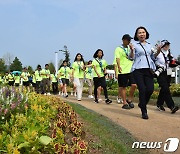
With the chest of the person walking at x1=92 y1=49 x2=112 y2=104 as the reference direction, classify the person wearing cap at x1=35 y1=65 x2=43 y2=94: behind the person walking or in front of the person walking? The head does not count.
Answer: behind

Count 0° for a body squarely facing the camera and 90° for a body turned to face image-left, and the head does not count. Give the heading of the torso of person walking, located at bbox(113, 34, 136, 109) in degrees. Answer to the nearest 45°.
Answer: approximately 315°

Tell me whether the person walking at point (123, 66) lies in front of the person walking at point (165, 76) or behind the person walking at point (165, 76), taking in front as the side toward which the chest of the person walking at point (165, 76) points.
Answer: behind

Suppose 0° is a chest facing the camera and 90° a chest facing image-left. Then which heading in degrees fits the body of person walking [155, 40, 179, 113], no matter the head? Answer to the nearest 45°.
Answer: approximately 315°

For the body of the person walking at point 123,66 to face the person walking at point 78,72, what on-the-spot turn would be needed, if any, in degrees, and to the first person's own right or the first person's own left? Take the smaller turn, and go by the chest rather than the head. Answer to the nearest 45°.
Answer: approximately 180°

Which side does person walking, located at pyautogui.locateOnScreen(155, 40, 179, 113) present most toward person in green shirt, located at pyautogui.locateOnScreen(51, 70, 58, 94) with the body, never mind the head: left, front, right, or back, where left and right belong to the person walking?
back

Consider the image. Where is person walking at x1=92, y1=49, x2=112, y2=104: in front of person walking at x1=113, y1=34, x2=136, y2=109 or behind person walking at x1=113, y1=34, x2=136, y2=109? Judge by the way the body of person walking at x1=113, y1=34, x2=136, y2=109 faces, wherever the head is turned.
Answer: behind

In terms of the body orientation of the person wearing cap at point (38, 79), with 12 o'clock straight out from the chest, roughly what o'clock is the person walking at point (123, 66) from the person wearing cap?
The person walking is roughly at 1 o'clock from the person wearing cap.
